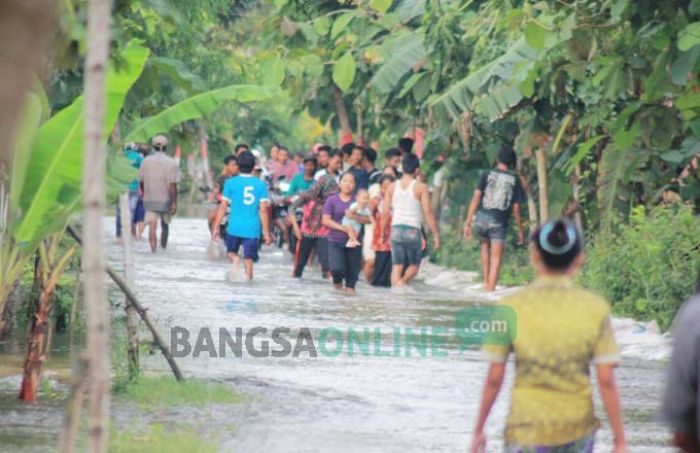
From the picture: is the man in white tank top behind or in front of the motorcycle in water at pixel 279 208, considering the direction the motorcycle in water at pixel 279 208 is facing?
in front

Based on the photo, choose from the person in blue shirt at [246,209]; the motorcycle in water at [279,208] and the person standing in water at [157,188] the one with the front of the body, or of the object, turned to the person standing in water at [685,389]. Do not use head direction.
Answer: the motorcycle in water

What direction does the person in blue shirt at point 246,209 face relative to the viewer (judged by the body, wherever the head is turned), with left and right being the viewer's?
facing away from the viewer

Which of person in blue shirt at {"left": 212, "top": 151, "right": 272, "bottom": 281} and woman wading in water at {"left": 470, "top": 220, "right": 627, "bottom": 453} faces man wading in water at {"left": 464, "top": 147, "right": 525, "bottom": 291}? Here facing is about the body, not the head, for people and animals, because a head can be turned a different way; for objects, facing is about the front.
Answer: the woman wading in water

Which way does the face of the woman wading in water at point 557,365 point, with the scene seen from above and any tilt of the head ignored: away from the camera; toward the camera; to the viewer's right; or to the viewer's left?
away from the camera

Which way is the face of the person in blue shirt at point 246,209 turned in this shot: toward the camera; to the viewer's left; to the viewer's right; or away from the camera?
away from the camera

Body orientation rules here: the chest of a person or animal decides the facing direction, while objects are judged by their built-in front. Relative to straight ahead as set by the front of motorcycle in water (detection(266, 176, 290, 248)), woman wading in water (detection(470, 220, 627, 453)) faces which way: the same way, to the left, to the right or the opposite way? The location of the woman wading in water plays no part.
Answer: the opposite way

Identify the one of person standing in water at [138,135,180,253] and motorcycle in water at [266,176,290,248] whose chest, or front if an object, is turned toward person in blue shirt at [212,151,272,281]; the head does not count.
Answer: the motorcycle in water
